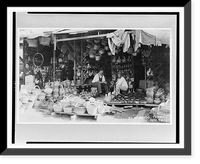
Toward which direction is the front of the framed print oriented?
toward the camera
